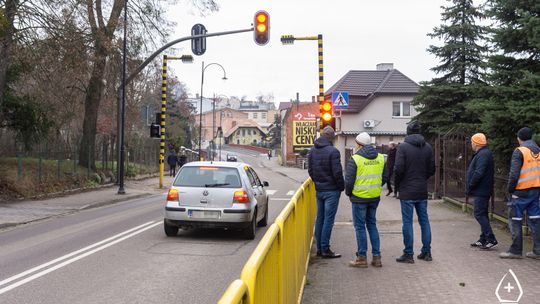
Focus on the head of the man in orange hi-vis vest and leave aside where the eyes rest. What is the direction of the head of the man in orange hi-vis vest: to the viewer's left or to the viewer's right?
to the viewer's left

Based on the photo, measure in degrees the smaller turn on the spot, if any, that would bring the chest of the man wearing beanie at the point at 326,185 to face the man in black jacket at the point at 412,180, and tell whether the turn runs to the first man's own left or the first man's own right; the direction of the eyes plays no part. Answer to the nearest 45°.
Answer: approximately 45° to the first man's own right

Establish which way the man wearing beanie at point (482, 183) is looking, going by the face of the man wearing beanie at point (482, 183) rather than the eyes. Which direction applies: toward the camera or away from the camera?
away from the camera

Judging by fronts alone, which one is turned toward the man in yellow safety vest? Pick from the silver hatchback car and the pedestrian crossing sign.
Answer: the pedestrian crossing sign

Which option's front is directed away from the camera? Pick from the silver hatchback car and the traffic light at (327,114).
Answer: the silver hatchback car

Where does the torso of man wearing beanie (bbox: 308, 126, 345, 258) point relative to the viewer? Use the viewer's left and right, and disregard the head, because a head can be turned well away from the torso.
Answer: facing away from the viewer and to the right of the viewer

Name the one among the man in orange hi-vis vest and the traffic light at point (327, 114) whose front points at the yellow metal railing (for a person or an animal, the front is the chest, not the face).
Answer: the traffic light

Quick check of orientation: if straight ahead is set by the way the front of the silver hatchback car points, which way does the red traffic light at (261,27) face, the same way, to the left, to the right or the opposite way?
the opposite way
